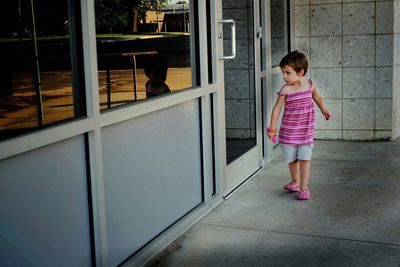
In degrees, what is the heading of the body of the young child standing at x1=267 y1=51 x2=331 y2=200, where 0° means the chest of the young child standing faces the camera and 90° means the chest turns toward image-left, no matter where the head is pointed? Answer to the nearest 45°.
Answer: approximately 45°

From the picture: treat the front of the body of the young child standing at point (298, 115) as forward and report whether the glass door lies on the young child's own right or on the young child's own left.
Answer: on the young child's own right
